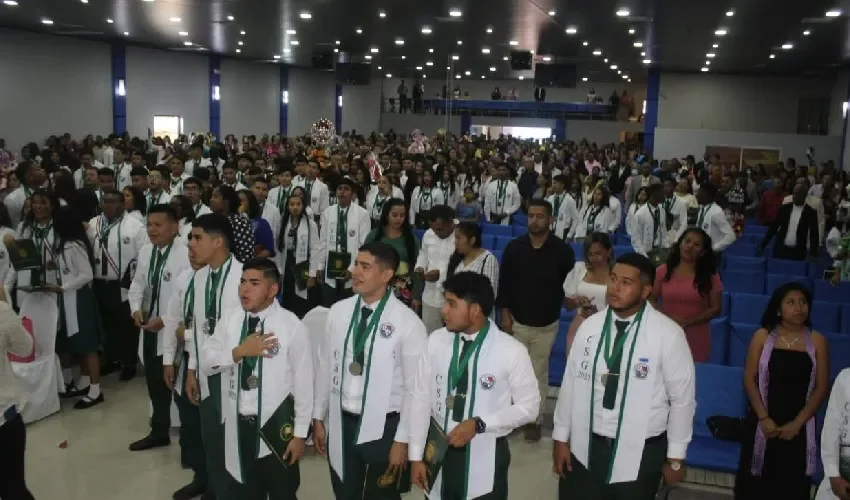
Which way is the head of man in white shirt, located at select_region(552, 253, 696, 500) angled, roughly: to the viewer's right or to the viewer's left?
to the viewer's left

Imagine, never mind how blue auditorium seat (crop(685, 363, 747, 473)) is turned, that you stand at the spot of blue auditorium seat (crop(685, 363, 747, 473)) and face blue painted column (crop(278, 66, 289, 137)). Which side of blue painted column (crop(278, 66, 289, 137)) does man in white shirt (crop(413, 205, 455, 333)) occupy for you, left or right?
left

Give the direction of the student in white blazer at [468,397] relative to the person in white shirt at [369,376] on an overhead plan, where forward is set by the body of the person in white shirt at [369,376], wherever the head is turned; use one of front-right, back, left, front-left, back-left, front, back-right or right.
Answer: left

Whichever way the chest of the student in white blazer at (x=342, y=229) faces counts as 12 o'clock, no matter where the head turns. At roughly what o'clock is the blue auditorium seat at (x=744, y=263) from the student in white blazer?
The blue auditorium seat is roughly at 9 o'clock from the student in white blazer.

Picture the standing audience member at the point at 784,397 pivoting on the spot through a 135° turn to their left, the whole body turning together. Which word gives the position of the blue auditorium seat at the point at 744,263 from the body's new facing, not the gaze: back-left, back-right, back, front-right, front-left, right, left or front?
front-left

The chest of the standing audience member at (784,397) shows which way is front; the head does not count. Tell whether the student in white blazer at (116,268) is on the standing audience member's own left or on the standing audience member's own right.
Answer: on the standing audience member's own right

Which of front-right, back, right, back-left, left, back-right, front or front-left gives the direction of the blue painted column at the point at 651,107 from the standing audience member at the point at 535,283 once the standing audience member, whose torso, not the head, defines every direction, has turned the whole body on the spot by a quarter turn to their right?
right

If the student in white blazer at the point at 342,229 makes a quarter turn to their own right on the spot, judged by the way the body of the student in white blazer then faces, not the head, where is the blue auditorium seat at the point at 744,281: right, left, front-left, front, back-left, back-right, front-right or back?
back

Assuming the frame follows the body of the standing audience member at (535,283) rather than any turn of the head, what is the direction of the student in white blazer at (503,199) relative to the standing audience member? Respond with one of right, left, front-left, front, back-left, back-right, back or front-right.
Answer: back

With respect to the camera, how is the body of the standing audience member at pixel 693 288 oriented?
toward the camera

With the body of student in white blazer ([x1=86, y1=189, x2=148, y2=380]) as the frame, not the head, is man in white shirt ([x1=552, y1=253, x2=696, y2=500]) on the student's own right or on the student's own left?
on the student's own left

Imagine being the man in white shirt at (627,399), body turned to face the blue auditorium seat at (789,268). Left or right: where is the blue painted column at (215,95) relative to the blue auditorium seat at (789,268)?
left

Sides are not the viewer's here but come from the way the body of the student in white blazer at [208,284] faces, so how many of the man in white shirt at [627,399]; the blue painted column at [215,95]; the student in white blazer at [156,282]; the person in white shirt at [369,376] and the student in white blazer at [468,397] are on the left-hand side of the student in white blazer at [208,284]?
3

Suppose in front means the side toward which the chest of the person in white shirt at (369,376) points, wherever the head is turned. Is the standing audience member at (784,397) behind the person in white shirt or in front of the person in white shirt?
behind

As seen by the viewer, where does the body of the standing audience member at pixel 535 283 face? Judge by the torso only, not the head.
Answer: toward the camera

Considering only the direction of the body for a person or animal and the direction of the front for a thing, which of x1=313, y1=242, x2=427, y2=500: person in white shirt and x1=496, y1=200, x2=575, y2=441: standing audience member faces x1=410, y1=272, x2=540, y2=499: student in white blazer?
the standing audience member

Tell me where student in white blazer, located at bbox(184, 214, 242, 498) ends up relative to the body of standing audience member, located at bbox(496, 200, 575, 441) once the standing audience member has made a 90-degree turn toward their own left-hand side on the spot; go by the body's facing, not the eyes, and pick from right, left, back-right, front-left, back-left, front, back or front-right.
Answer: back-right

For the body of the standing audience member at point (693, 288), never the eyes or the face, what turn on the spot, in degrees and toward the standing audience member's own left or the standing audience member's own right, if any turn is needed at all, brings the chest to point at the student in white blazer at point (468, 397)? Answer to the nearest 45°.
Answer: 0° — they already face them

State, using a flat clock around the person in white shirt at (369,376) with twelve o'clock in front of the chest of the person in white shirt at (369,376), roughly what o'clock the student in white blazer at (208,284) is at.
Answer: the student in white blazer at (208,284) is roughly at 3 o'clock from the person in white shirt at (369,376).

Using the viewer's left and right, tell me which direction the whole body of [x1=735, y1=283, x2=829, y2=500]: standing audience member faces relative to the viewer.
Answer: facing the viewer

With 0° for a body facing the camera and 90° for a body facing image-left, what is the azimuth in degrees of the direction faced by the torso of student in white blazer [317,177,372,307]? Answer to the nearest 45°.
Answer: approximately 0°
